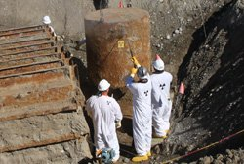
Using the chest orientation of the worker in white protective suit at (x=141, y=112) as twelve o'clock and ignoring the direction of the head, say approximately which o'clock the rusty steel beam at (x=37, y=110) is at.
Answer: The rusty steel beam is roughly at 9 o'clock from the worker in white protective suit.

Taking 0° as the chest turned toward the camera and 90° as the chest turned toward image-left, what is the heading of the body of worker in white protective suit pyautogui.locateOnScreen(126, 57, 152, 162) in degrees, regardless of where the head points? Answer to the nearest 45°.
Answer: approximately 135°

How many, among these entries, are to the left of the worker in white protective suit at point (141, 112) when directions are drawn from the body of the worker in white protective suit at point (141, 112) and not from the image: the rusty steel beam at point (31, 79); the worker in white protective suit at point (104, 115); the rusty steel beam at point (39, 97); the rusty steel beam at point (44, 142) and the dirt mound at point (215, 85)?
4

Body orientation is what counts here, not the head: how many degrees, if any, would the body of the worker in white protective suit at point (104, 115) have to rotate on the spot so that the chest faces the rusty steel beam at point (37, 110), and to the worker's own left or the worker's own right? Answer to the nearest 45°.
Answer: approximately 135° to the worker's own left

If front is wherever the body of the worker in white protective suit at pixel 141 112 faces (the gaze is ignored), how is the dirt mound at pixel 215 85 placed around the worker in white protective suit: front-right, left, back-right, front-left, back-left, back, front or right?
right

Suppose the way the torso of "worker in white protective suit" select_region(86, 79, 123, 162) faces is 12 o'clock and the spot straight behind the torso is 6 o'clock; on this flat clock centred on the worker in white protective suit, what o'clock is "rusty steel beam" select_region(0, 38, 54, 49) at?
The rusty steel beam is roughly at 10 o'clock from the worker in white protective suit.

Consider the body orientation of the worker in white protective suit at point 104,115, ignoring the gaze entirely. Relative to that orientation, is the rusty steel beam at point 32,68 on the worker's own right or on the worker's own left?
on the worker's own left

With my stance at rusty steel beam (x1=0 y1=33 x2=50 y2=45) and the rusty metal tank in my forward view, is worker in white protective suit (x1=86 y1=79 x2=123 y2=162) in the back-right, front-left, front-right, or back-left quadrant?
front-right

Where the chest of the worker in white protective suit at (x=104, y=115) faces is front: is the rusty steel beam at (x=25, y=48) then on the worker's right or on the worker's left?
on the worker's left

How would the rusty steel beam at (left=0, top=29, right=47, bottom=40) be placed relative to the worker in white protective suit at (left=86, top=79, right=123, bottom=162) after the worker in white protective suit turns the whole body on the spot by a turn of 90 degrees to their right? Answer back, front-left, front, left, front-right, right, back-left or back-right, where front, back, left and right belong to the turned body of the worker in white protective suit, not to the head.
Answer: back-left

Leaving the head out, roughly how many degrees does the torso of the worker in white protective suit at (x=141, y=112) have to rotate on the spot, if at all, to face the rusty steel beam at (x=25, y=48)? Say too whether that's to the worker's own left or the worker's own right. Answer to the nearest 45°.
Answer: approximately 45° to the worker's own left

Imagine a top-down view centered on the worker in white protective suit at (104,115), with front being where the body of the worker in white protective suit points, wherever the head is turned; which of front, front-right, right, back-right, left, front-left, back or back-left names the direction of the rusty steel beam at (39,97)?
back-left

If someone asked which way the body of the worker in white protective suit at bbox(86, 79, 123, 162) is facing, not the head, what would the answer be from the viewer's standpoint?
away from the camera

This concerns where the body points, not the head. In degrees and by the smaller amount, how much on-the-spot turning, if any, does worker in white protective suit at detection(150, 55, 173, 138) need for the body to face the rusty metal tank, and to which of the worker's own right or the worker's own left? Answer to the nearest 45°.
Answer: approximately 45° to the worker's own left

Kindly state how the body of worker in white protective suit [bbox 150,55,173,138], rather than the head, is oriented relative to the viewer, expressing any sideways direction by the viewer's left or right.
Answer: facing away from the viewer
